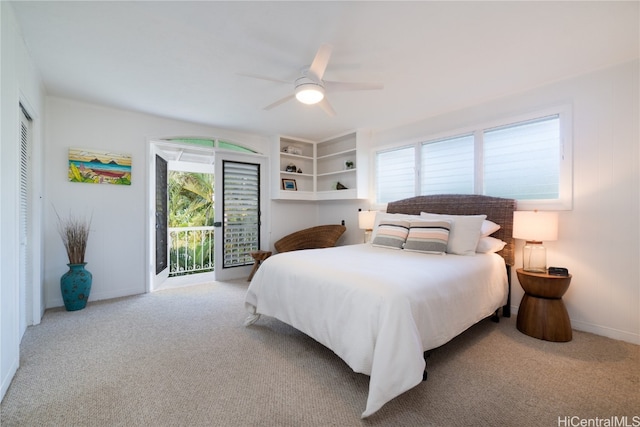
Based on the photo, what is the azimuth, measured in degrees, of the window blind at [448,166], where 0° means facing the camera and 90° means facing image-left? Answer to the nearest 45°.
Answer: approximately 45°

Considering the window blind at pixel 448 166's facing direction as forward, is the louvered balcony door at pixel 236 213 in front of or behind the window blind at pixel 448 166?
in front

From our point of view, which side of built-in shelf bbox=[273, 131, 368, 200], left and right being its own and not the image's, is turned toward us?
front

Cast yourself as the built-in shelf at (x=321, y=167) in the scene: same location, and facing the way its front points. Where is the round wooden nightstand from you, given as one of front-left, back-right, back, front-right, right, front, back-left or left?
front-left

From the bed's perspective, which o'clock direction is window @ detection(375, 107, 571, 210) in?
The window is roughly at 6 o'clock from the bed.

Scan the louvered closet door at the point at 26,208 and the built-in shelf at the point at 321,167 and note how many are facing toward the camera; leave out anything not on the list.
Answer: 1

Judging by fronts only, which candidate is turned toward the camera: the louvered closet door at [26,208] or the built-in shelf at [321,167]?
the built-in shelf

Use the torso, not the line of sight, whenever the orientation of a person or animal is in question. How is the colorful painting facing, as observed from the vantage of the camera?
facing the viewer and to the right of the viewer

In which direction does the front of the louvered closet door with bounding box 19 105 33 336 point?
to the viewer's right

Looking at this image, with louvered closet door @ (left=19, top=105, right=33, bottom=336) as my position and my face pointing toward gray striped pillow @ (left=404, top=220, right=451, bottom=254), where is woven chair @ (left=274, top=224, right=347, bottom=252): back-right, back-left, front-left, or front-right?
front-left

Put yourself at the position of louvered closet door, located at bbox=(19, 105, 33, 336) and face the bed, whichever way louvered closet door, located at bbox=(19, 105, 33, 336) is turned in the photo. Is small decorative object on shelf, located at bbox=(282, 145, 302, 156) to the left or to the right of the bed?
left
